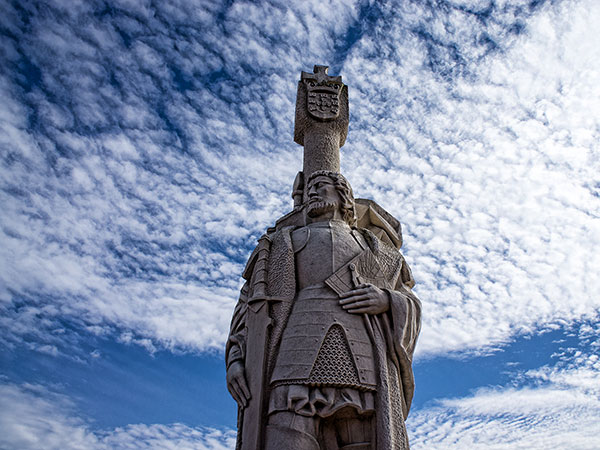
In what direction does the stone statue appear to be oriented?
toward the camera
